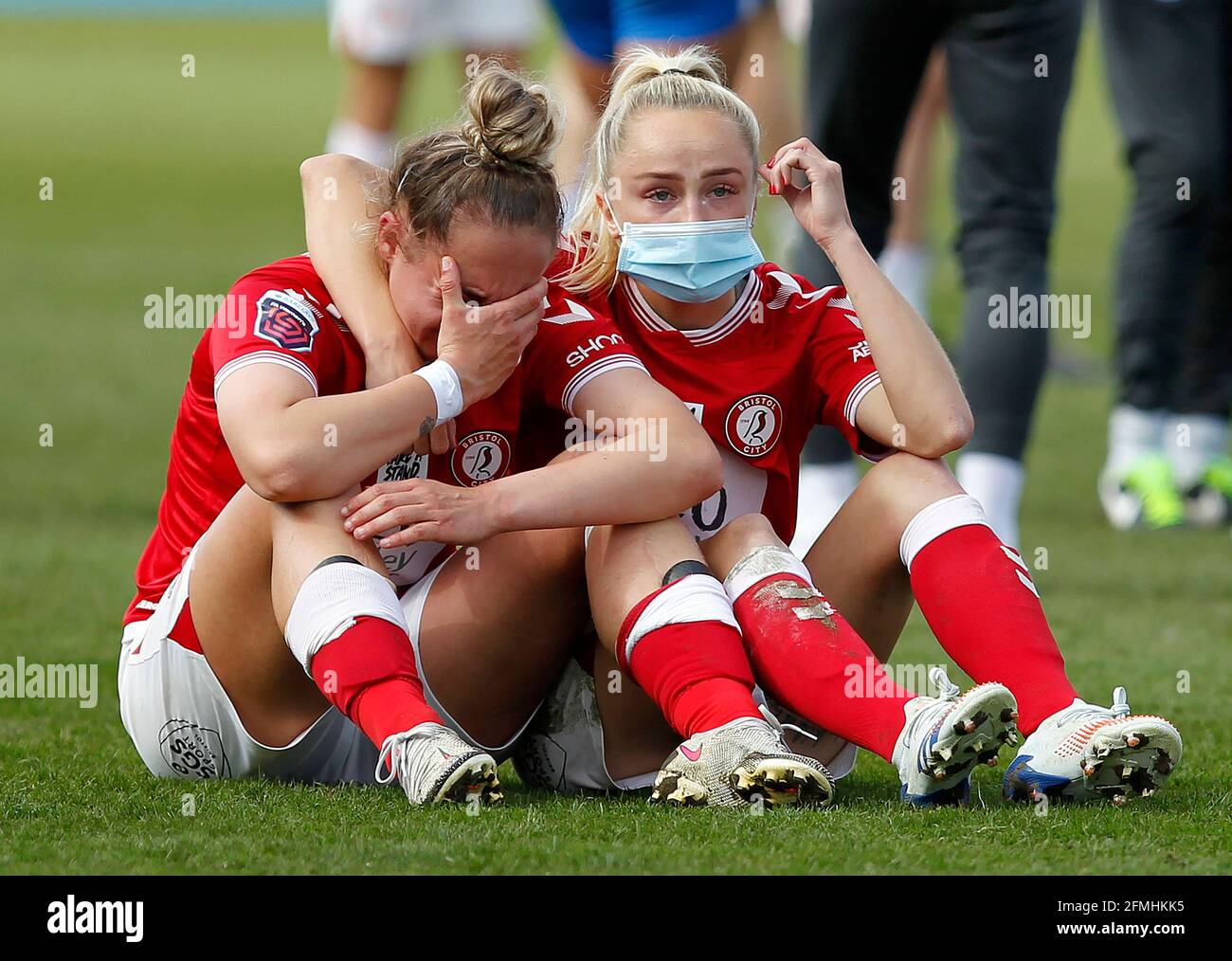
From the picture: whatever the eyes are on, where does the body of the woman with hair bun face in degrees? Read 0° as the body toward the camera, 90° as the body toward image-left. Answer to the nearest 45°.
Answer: approximately 315°

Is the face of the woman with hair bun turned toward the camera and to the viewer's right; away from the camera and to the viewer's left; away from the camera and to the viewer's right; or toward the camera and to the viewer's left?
toward the camera and to the viewer's right

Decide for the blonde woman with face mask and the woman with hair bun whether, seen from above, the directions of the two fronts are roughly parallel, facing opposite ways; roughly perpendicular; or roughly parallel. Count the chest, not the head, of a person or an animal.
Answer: roughly parallel

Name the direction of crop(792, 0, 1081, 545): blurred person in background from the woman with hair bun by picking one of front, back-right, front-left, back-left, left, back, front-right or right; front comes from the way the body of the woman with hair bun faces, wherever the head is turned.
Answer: left

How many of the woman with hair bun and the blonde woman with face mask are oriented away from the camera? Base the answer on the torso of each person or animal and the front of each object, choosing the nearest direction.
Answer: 0

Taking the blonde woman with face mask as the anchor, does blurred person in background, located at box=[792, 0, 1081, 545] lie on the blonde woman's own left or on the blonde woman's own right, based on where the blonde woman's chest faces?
on the blonde woman's own left

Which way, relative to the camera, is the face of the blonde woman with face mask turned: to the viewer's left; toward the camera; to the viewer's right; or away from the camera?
toward the camera

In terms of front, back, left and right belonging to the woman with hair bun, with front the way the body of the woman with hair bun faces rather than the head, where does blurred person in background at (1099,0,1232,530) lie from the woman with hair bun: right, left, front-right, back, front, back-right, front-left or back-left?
left

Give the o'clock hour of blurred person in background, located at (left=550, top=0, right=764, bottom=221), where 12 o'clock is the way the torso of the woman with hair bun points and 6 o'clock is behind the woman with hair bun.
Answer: The blurred person in background is roughly at 8 o'clock from the woman with hair bun.

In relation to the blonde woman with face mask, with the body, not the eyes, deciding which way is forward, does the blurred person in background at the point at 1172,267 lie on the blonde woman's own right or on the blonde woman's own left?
on the blonde woman's own left

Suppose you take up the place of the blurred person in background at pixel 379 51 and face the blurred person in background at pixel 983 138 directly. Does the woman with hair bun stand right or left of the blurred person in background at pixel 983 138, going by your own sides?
right

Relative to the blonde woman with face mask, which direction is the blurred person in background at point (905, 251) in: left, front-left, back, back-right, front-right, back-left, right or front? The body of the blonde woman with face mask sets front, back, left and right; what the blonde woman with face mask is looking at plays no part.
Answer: back-left
